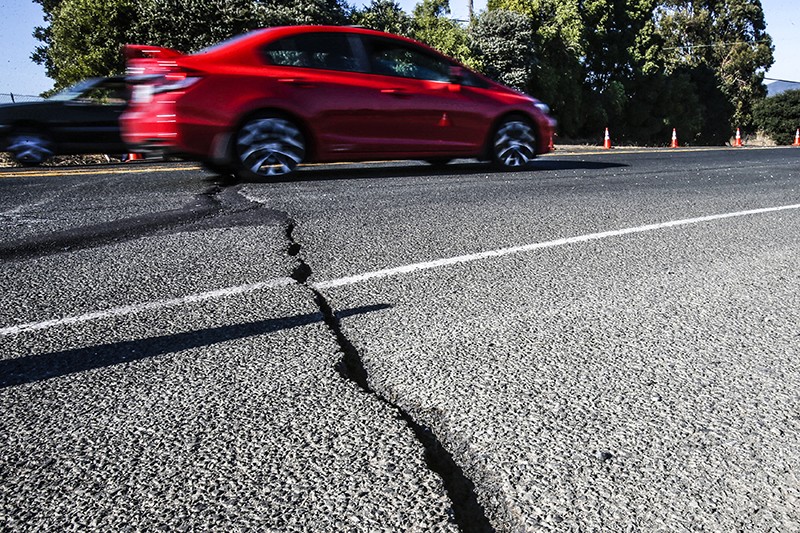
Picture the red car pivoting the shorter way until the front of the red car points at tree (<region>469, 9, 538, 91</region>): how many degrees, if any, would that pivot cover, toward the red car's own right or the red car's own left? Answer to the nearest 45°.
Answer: approximately 45° to the red car's own left

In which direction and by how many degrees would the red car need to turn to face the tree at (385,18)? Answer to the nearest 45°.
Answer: approximately 45° to its left

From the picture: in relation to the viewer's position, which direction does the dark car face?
facing to the left of the viewer

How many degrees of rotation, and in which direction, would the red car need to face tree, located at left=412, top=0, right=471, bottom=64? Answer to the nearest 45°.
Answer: approximately 45° to its left

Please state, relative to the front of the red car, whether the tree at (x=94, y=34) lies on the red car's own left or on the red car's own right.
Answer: on the red car's own left

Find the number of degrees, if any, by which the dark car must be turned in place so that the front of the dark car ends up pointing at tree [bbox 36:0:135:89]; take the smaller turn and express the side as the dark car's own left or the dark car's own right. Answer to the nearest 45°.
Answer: approximately 90° to the dark car's own right

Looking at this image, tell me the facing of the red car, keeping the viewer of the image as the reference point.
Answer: facing away from the viewer and to the right of the viewer
